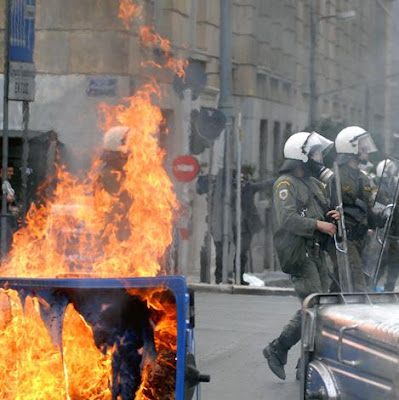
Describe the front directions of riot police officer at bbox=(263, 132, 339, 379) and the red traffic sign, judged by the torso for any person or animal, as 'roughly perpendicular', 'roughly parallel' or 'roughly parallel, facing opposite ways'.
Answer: roughly perpendicular

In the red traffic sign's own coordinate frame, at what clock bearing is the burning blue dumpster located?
The burning blue dumpster is roughly at 12 o'clock from the red traffic sign.

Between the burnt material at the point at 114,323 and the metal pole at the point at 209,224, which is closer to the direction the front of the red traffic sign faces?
the burnt material

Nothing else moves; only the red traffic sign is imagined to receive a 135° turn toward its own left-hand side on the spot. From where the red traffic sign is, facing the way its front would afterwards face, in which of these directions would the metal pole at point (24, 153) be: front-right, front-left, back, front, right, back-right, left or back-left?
back
